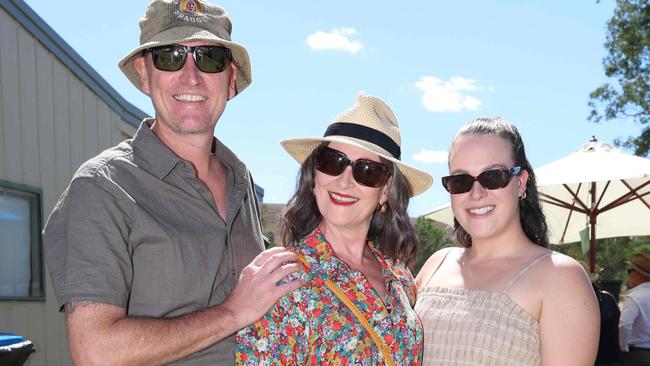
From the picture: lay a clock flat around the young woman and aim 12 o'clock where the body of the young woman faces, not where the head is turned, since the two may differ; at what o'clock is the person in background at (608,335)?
The person in background is roughly at 5 o'clock from the young woman.

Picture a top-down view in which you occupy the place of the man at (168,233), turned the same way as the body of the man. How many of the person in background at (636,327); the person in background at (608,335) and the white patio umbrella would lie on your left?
3

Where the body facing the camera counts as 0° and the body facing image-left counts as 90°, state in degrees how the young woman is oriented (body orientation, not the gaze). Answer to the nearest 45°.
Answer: approximately 45°

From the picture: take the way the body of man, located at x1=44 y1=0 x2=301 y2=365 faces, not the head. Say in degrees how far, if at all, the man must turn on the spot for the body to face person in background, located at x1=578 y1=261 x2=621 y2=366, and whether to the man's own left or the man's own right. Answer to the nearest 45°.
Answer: approximately 90° to the man's own left

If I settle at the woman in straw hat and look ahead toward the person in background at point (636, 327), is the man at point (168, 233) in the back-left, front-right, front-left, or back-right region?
back-left

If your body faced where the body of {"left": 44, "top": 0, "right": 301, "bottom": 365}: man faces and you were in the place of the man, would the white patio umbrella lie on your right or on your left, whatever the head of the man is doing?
on your left

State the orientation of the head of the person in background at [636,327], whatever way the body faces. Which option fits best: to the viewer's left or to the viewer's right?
to the viewer's left

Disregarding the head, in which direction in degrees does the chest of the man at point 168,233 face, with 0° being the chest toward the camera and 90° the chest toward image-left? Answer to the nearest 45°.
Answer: approximately 315°
